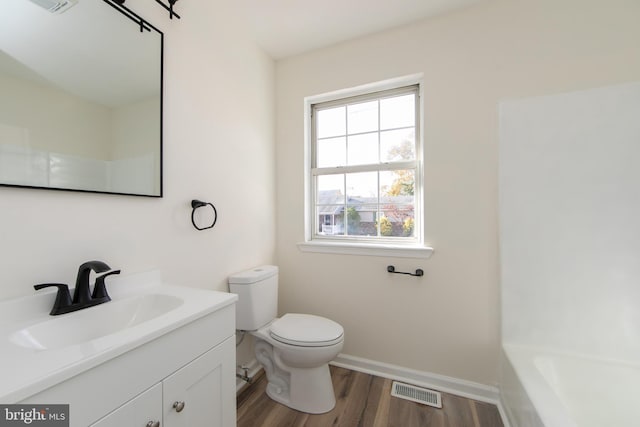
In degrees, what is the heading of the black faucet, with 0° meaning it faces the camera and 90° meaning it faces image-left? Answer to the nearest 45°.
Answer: approximately 315°

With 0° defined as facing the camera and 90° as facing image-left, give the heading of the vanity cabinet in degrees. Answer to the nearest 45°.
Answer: approximately 315°

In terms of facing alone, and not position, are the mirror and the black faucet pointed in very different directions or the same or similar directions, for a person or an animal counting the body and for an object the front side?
same or similar directions

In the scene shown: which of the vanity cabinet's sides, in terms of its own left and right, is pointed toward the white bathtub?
front

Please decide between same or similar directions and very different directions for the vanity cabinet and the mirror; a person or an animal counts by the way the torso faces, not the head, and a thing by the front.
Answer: same or similar directions

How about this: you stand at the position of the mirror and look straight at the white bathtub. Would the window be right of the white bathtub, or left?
left

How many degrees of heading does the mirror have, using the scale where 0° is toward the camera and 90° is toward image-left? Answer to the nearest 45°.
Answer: approximately 315°

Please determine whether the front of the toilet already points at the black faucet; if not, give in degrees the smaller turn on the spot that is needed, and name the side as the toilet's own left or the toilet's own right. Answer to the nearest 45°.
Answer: approximately 90° to the toilet's own right

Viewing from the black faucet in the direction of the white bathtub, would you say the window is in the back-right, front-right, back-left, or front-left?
front-left

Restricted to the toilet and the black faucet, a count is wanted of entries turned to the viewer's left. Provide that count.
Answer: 0

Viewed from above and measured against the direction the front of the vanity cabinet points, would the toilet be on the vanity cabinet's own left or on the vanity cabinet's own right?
on the vanity cabinet's own left

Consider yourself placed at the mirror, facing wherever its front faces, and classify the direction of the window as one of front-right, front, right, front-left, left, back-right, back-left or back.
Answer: front-left

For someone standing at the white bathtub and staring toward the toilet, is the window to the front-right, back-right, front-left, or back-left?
front-right
